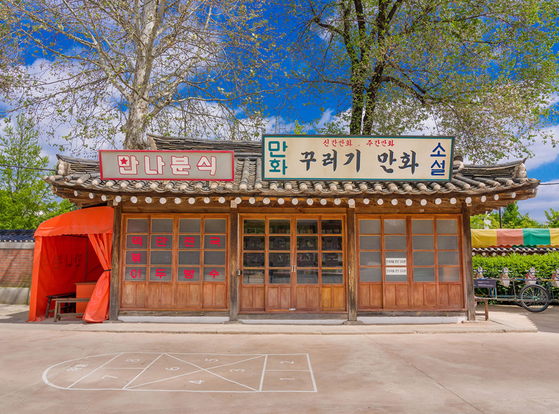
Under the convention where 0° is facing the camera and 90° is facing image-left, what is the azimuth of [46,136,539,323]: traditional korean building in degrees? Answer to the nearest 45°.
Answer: approximately 0°

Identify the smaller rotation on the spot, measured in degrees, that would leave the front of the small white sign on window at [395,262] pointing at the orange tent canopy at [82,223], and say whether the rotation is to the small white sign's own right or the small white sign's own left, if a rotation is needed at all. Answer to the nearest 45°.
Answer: approximately 90° to the small white sign's own right

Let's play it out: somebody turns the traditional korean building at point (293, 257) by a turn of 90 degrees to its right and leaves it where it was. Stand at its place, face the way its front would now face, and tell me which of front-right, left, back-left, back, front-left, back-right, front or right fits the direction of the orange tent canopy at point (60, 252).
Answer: front

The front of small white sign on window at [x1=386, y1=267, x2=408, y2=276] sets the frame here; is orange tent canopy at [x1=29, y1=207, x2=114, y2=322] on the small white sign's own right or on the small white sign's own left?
on the small white sign's own right

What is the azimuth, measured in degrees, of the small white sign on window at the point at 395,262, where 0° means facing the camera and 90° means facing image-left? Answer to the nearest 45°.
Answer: approximately 0°

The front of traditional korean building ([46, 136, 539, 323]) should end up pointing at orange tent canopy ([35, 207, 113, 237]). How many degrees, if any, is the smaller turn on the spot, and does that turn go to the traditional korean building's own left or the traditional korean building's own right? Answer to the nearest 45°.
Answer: approximately 90° to the traditional korean building's own right

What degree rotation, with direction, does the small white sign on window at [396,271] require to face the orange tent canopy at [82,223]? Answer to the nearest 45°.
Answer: approximately 90° to its right
